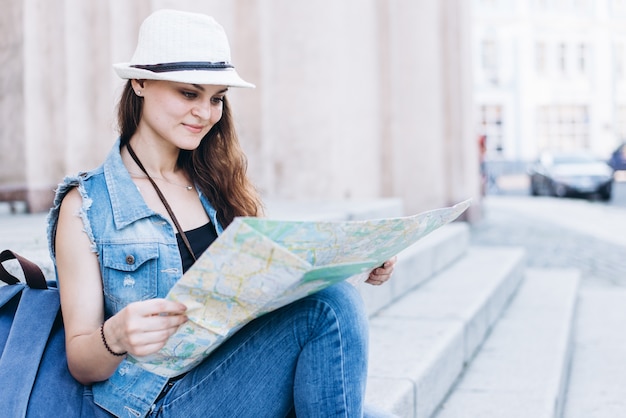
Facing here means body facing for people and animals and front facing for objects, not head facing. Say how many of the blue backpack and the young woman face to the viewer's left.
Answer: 0

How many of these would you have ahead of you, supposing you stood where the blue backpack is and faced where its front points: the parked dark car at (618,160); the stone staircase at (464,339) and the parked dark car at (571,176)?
0

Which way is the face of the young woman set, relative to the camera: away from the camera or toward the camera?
toward the camera

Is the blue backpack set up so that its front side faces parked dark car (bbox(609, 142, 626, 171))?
no

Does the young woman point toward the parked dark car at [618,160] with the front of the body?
no
